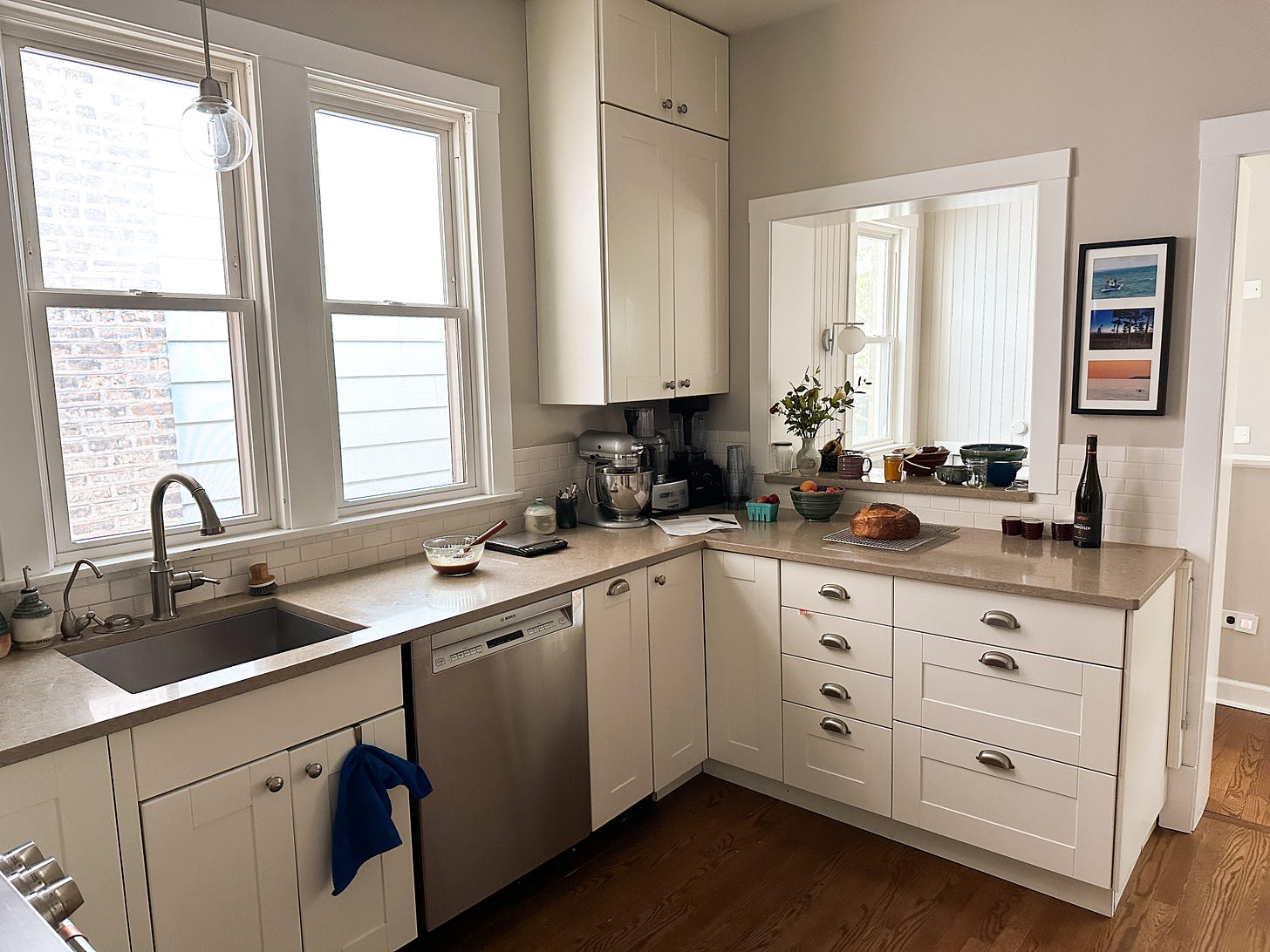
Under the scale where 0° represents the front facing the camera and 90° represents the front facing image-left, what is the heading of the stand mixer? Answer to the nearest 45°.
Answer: approximately 315°

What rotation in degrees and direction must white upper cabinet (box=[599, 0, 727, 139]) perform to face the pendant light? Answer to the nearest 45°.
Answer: approximately 90° to its right

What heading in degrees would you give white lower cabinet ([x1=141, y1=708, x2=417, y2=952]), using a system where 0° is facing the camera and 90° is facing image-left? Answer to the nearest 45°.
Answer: approximately 315°

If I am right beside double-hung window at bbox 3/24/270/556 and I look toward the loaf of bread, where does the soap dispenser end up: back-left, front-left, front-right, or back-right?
back-right

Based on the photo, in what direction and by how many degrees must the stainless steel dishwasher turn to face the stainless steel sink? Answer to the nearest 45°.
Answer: approximately 135° to its right

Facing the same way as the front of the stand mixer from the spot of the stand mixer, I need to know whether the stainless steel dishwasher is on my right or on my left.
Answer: on my right

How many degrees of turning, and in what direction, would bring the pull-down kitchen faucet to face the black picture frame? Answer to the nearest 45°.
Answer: approximately 45° to its left
